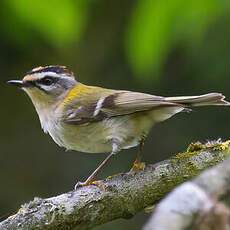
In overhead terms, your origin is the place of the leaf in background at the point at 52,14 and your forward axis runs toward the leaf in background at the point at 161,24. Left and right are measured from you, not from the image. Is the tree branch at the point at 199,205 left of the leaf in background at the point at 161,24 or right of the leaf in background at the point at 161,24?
right

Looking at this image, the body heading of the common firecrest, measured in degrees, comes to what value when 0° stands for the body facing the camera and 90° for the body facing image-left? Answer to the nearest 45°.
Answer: approximately 90°

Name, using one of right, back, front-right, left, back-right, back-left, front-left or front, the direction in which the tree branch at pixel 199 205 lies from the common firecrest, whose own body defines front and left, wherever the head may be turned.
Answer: left
